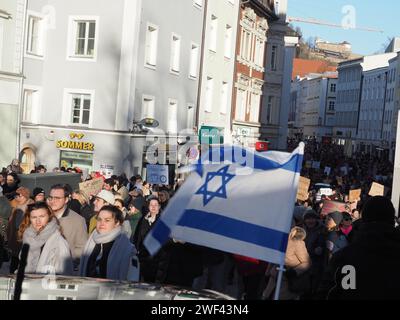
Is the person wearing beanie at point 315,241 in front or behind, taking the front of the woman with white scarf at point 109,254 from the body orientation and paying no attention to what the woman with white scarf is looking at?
behind

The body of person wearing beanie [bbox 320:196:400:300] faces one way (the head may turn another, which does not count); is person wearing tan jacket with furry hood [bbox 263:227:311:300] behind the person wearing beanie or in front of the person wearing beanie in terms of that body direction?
in front

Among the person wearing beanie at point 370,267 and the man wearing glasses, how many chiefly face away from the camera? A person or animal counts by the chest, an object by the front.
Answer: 1

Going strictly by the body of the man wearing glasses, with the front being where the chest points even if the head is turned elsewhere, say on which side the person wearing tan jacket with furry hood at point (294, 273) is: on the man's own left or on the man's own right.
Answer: on the man's own left

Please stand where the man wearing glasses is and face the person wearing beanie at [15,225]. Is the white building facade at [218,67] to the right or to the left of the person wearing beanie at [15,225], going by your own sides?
right

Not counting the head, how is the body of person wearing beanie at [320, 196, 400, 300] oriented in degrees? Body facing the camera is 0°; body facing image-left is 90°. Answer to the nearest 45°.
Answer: approximately 180°

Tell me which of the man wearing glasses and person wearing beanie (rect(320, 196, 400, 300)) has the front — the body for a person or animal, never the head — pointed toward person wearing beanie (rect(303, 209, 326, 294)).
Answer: person wearing beanie (rect(320, 196, 400, 300))
